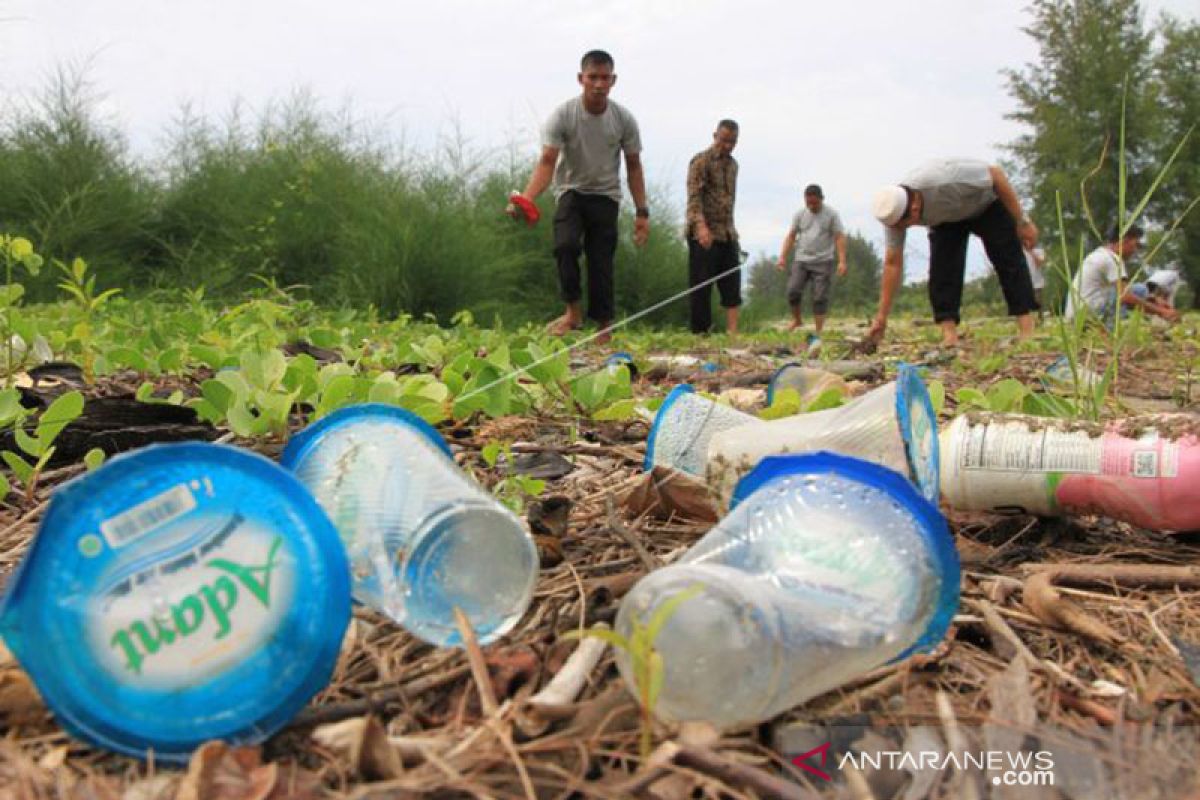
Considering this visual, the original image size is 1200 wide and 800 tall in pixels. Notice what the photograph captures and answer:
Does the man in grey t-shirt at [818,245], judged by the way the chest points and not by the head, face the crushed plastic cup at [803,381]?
yes

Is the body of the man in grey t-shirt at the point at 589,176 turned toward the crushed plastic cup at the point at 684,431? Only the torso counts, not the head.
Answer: yes

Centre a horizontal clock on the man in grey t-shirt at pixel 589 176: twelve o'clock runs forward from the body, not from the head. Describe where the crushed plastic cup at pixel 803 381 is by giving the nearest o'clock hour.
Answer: The crushed plastic cup is roughly at 12 o'clock from the man in grey t-shirt.

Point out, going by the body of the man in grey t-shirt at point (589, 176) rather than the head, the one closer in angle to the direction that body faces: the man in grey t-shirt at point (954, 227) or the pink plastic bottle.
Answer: the pink plastic bottle

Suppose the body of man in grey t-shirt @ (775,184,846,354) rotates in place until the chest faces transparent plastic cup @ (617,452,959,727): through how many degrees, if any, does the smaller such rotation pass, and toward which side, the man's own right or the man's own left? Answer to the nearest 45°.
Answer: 0° — they already face it

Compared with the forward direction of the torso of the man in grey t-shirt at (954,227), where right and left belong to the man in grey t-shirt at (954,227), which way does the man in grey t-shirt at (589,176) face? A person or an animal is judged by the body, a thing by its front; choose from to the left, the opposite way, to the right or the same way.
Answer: to the left

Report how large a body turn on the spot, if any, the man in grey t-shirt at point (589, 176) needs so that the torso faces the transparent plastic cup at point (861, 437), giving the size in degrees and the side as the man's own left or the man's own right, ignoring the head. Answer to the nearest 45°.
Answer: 0° — they already face it

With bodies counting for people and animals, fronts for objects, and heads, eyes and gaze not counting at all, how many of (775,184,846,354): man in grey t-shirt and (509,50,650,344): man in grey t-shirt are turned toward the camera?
2
